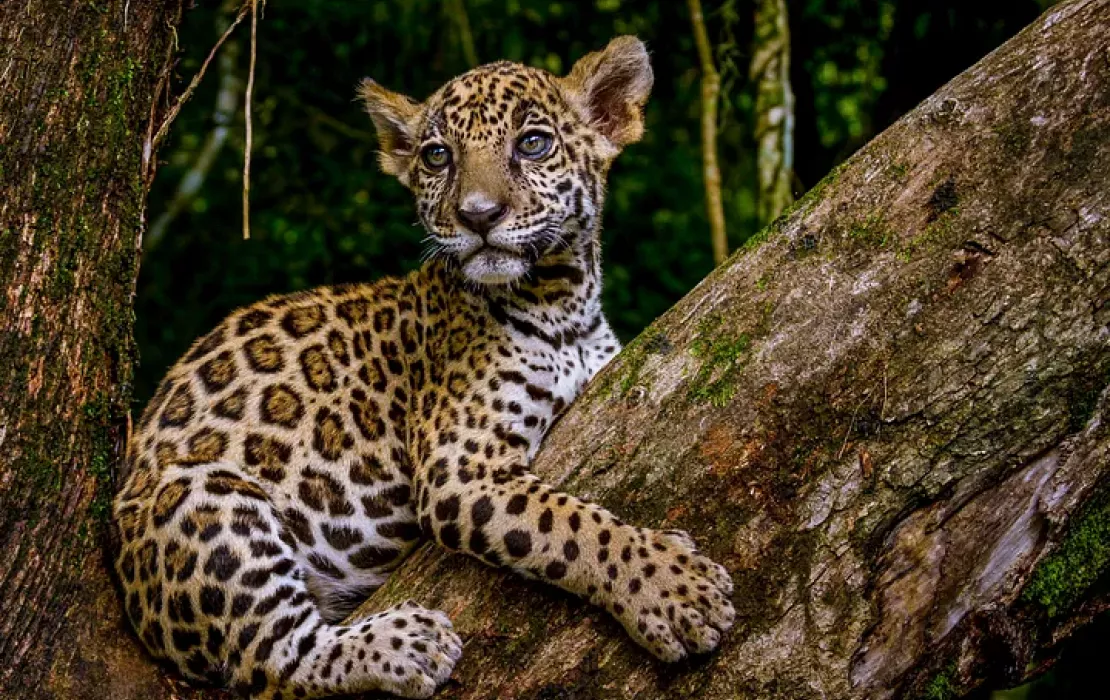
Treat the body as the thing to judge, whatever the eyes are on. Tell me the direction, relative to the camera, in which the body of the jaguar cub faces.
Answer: to the viewer's right
